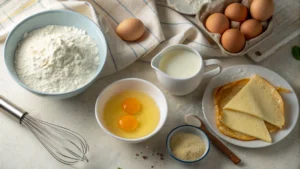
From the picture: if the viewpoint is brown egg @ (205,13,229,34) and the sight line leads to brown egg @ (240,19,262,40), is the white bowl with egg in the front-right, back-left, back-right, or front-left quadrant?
back-right

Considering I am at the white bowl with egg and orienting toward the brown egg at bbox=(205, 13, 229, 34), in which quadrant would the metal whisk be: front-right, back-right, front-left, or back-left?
back-left

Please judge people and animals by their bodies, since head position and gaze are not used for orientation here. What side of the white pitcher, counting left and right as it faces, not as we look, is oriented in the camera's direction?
left
